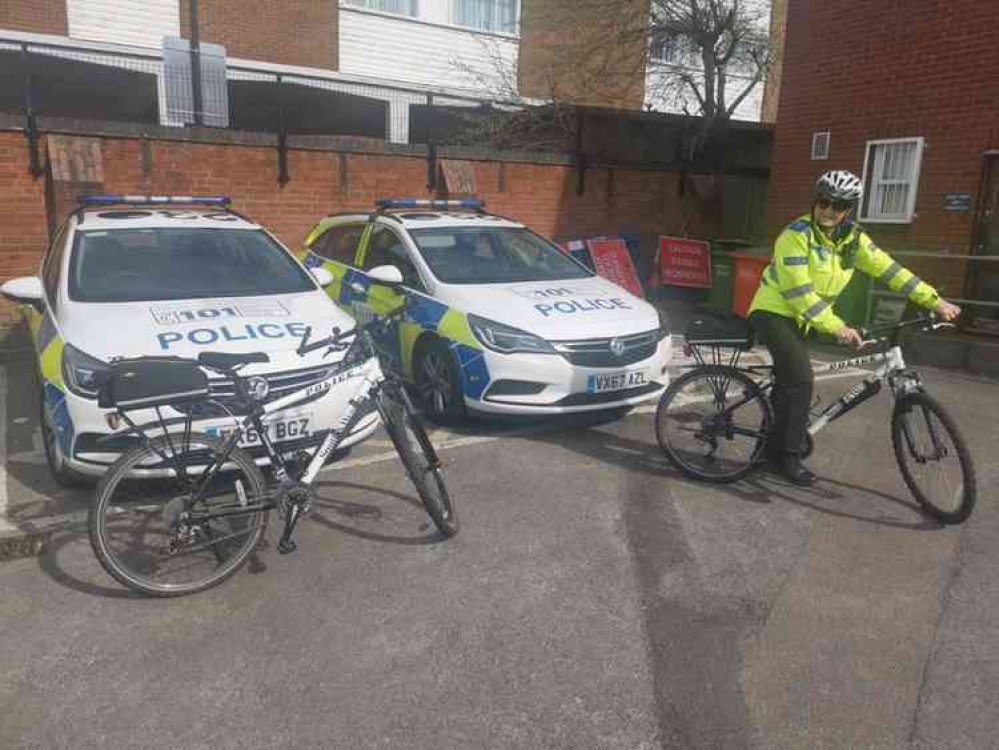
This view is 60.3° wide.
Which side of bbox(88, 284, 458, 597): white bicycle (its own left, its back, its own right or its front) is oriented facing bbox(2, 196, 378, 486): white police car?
left

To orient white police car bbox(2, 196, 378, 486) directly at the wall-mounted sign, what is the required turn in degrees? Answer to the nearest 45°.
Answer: approximately 45° to its left

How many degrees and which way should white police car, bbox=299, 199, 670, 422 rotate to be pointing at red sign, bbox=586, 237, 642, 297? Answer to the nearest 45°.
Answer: approximately 135° to its left

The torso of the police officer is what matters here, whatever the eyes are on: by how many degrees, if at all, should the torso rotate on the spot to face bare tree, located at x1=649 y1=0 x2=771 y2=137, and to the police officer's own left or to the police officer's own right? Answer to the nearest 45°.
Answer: approximately 135° to the police officer's own left

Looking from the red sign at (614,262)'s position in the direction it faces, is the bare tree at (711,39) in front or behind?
behind

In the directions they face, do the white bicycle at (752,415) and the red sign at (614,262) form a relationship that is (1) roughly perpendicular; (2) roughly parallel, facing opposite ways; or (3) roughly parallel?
roughly perpendicular

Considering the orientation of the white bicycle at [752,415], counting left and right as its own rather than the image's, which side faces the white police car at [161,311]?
back

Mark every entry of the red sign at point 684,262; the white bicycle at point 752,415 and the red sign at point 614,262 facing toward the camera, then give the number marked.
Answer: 2

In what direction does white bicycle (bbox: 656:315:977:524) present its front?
to the viewer's right

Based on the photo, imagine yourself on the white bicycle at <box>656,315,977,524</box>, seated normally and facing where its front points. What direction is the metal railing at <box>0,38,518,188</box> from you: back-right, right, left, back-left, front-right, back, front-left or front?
back-left

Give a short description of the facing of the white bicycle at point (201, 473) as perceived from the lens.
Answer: facing to the right of the viewer
